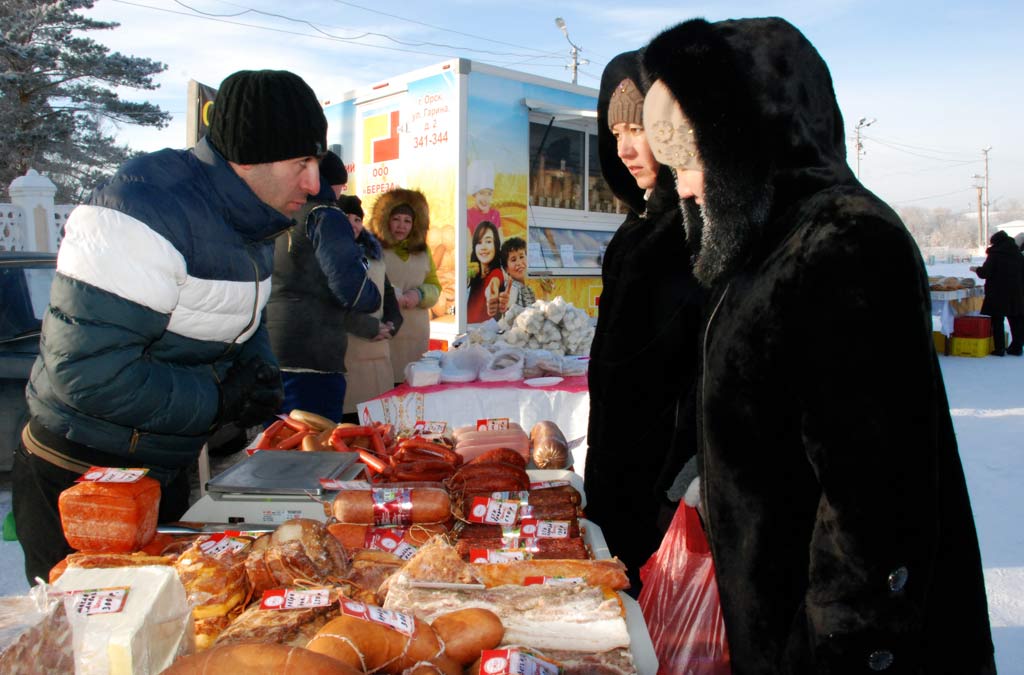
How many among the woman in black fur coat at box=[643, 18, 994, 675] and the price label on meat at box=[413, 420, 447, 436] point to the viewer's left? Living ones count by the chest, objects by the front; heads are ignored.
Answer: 1

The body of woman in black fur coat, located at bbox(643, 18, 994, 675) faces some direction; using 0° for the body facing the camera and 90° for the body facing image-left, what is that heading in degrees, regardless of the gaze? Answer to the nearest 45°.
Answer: approximately 90°

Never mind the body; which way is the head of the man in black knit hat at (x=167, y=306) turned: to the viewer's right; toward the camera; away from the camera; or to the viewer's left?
to the viewer's right

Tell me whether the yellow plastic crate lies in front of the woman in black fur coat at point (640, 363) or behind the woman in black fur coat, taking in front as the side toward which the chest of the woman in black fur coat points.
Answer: behind

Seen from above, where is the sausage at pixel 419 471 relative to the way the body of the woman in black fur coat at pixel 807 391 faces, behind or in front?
in front

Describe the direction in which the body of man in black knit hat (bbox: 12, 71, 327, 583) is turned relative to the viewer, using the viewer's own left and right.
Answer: facing to the right of the viewer

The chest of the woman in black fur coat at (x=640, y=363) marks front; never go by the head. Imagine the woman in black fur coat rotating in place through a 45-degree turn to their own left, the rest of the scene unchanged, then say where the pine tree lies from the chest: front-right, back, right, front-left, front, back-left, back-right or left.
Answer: back-right

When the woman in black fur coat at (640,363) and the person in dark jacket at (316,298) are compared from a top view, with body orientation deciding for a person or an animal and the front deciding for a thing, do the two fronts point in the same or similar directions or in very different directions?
very different directions

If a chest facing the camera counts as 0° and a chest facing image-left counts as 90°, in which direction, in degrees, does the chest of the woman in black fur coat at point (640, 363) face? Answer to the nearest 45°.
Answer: approximately 45°

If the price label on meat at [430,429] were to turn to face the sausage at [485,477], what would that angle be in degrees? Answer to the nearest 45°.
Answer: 0° — it already faces it

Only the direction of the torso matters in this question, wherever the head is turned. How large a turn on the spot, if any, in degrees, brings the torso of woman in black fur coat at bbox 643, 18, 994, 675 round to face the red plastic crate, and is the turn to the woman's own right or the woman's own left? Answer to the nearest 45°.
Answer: approximately 90° to the woman's own right
